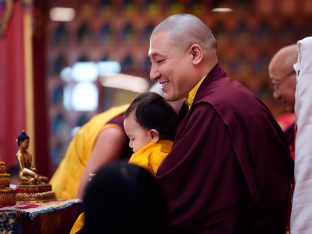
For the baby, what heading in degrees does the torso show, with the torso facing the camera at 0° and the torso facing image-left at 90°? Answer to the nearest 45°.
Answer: approximately 90°

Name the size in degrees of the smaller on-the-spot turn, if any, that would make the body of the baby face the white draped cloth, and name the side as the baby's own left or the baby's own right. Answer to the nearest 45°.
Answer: approximately 180°

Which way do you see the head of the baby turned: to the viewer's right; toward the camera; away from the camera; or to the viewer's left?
to the viewer's left

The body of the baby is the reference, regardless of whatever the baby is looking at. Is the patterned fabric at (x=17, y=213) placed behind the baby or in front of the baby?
in front

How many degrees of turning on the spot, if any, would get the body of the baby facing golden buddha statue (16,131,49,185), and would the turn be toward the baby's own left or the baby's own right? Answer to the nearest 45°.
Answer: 0° — they already face it

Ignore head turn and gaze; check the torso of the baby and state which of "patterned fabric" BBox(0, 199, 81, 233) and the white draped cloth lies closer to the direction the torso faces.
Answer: the patterned fabric
